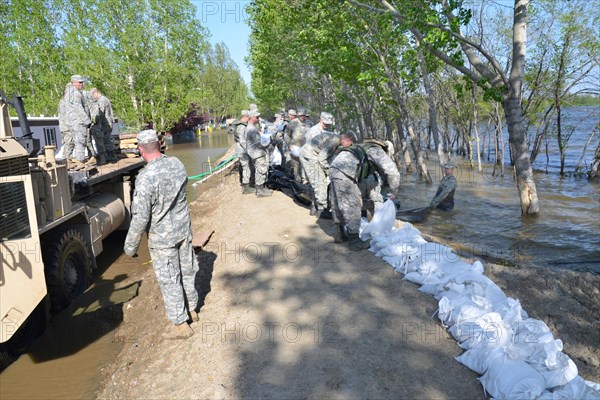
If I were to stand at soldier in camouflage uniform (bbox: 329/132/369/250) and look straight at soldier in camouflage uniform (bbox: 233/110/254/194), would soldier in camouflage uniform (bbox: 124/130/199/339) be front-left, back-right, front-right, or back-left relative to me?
back-left

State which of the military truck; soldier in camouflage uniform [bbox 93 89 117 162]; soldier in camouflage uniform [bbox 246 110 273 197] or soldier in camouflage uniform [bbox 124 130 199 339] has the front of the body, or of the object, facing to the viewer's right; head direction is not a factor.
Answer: soldier in camouflage uniform [bbox 246 110 273 197]

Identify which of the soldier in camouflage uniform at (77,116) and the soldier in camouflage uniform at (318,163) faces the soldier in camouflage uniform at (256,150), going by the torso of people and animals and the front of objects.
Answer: the soldier in camouflage uniform at (77,116)

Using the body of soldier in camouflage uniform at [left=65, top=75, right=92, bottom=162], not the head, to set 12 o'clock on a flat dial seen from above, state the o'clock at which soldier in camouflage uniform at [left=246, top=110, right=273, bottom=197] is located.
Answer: soldier in camouflage uniform at [left=246, top=110, right=273, bottom=197] is roughly at 12 o'clock from soldier in camouflage uniform at [left=65, top=75, right=92, bottom=162].

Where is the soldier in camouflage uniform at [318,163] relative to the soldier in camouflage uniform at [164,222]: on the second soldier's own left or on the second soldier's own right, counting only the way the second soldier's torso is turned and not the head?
on the second soldier's own right

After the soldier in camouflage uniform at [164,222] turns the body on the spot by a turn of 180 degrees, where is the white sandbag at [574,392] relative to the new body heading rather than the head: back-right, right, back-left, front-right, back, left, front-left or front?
front

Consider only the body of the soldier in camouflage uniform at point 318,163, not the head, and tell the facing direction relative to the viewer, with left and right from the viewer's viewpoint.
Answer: facing to the right of the viewer

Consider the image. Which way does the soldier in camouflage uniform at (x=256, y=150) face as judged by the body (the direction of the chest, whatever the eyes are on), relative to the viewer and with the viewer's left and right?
facing to the right of the viewer

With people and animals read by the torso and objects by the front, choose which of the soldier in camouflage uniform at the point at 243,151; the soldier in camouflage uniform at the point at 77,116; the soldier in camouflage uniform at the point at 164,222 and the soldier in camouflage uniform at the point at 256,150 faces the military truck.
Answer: the soldier in camouflage uniform at the point at 164,222
